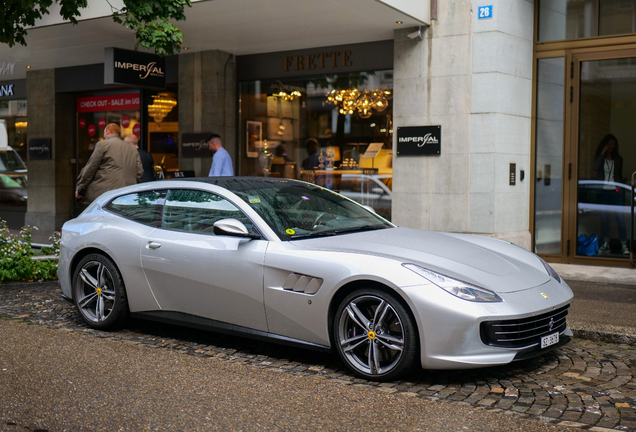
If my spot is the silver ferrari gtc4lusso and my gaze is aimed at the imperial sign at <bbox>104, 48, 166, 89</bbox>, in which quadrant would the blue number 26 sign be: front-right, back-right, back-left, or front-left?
front-right

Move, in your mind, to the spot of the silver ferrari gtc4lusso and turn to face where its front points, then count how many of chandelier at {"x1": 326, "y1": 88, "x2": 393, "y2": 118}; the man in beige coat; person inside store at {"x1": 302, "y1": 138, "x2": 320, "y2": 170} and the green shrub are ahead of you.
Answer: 0

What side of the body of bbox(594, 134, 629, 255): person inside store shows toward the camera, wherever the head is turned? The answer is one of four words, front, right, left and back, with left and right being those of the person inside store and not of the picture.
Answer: front

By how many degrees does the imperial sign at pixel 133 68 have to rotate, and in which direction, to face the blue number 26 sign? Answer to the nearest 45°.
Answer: approximately 45° to its left

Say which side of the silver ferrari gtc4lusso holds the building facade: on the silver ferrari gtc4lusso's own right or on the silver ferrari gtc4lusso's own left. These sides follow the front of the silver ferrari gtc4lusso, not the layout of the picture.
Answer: on the silver ferrari gtc4lusso's own left

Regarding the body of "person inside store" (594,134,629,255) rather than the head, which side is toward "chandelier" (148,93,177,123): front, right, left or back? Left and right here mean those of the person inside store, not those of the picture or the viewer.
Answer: right

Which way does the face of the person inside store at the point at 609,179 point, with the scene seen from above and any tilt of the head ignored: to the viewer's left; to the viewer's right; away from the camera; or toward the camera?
toward the camera

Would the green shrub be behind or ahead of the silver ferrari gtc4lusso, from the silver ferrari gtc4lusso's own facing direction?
behind

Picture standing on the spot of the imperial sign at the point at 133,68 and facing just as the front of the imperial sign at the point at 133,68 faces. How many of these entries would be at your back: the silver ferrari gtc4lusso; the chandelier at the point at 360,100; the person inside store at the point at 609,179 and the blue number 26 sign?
0

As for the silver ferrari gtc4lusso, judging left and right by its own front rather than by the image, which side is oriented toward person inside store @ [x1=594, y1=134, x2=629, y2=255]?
left

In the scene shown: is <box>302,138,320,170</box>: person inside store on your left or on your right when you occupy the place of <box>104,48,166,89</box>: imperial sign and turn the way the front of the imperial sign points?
on your left

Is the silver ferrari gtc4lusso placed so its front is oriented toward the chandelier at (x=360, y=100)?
no

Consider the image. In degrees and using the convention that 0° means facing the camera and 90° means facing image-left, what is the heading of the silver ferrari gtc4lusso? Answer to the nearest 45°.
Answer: approximately 315°

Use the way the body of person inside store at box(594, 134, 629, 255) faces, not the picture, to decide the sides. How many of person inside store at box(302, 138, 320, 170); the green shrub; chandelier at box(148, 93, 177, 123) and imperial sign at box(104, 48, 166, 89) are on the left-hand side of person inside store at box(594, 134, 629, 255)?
0

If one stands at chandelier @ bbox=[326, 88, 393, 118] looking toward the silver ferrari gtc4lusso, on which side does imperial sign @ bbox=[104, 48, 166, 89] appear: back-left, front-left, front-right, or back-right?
front-right

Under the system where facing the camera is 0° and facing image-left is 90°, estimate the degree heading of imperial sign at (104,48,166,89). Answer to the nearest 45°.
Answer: approximately 315°

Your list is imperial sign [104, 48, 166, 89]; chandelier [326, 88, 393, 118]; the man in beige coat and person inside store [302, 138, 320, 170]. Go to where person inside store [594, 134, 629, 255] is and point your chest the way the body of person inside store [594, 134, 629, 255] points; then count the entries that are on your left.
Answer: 0
